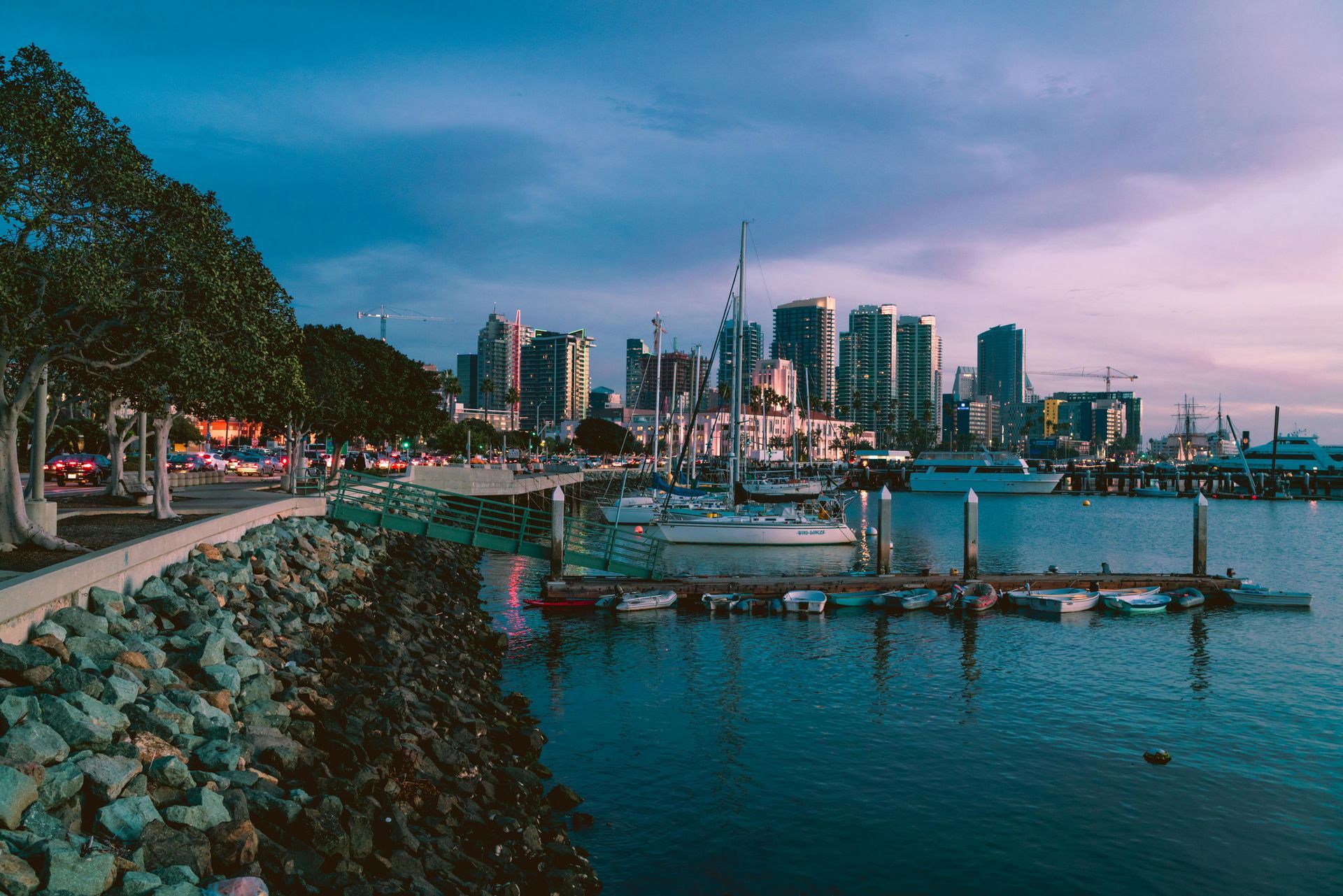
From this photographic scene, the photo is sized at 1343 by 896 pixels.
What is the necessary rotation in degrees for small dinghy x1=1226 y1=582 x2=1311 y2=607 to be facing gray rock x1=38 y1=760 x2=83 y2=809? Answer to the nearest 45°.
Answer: approximately 90° to its left

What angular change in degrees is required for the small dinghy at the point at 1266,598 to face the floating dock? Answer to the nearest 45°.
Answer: approximately 45° to its left

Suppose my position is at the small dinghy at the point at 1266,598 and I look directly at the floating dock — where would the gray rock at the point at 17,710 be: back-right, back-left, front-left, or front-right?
front-left

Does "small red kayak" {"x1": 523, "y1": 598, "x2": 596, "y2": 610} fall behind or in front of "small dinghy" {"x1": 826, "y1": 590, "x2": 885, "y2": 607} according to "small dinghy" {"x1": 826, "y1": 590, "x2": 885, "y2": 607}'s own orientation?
behind

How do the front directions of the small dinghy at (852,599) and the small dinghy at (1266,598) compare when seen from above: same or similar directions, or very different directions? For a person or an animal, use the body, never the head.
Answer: very different directions

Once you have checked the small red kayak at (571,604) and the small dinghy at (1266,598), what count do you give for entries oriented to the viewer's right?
0

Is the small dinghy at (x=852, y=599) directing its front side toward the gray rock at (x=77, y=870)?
no

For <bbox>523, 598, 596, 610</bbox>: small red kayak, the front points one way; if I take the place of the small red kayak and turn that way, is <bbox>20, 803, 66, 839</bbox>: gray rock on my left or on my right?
on my left

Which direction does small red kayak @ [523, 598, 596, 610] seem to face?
to the viewer's left

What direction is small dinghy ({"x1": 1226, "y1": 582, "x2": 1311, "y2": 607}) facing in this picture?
to the viewer's left
